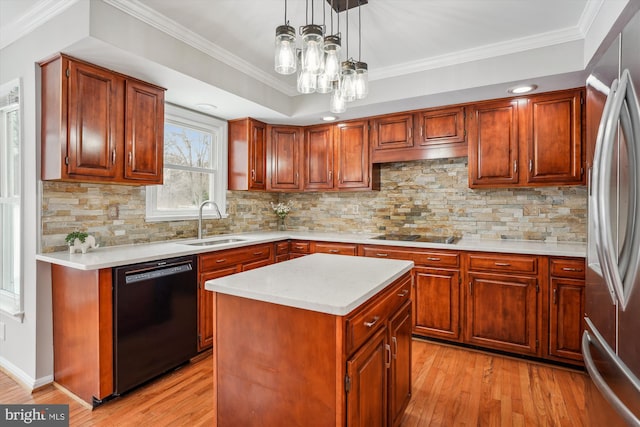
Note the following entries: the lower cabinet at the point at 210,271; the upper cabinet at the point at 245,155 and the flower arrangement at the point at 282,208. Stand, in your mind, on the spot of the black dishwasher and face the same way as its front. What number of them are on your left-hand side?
3

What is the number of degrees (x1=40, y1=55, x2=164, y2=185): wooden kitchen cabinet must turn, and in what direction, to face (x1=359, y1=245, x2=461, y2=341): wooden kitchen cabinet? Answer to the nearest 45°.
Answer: approximately 45° to its left

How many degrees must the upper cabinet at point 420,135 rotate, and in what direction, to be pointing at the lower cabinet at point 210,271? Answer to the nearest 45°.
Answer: approximately 45° to its right

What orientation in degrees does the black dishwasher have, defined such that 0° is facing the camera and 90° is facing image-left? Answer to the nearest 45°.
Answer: approximately 315°
